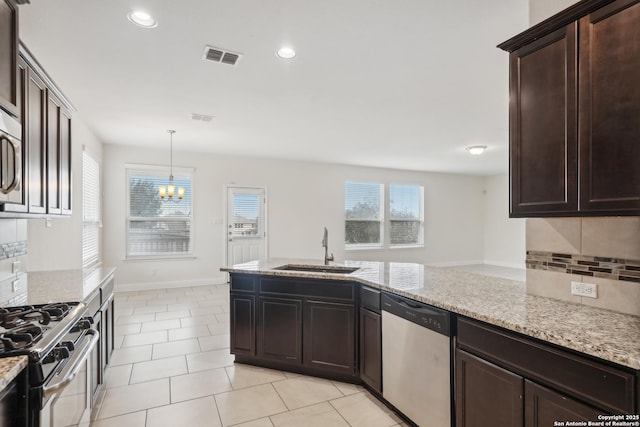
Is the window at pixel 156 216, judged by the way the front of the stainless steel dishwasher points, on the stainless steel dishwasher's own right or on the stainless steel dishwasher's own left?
on the stainless steel dishwasher's own right

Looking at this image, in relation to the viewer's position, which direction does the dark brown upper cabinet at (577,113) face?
facing the viewer and to the left of the viewer

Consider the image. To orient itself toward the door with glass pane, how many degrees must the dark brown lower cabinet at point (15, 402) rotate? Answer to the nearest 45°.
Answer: approximately 45° to its left

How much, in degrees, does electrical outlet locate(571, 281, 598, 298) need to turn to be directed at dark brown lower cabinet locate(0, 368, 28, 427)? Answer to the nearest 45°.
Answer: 0° — it already faces it

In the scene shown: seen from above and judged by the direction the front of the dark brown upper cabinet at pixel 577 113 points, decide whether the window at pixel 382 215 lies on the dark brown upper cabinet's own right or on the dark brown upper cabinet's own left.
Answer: on the dark brown upper cabinet's own right

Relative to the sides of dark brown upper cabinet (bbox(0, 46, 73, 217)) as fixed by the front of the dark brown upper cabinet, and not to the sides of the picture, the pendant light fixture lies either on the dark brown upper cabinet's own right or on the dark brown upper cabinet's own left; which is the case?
on the dark brown upper cabinet's own left

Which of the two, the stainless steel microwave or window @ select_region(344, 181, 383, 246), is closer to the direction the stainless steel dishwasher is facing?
the stainless steel microwave

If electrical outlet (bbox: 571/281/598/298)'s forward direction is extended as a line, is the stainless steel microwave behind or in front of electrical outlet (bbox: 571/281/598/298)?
in front

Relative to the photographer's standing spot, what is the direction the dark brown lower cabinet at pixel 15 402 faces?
facing to the right of the viewer

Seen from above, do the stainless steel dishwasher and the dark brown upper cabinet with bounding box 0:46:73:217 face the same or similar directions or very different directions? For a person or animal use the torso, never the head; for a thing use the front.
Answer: very different directions

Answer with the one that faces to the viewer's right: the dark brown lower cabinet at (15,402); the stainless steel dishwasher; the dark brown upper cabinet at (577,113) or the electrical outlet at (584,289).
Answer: the dark brown lower cabinet

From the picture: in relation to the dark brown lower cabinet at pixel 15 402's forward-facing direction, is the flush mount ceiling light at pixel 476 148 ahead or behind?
ahead

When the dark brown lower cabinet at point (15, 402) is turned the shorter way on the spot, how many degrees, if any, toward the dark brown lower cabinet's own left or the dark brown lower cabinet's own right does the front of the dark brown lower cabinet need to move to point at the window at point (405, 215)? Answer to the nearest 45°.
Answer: approximately 45° to the dark brown lower cabinet's own left

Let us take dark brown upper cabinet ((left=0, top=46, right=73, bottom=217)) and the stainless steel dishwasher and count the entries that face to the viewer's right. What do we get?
1

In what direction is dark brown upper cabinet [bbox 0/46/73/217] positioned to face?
to the viewer's right

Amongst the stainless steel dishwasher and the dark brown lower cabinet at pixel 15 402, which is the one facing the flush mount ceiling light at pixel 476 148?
the dark brown lower cabinet

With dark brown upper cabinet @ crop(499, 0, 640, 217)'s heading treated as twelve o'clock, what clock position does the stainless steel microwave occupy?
The stainless steel microwave is roughly at 12 o'clock from the dark brown upper cabinet.

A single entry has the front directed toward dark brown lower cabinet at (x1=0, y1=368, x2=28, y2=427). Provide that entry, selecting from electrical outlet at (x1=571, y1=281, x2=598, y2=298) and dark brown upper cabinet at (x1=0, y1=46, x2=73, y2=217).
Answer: the electrical outlet
